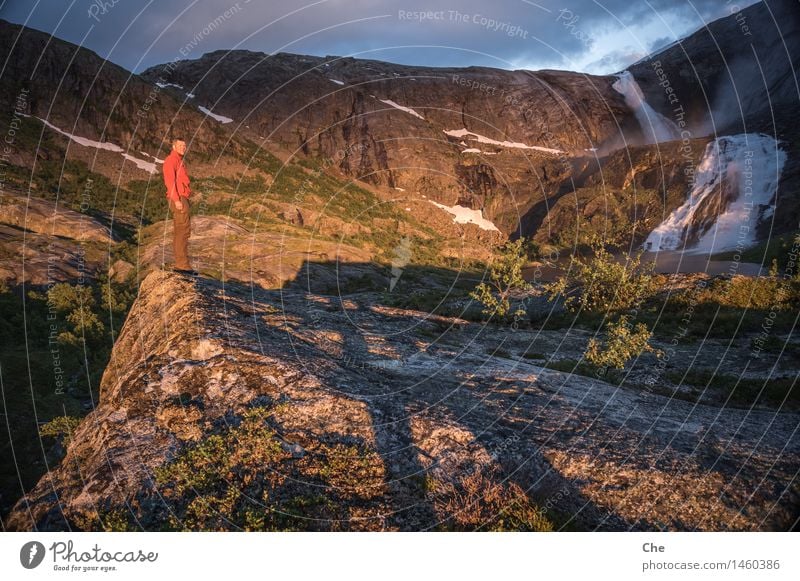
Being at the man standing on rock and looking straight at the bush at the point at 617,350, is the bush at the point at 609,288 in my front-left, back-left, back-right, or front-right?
front-left

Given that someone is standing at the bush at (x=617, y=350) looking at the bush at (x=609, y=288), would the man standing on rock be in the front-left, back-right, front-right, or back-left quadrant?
back-left

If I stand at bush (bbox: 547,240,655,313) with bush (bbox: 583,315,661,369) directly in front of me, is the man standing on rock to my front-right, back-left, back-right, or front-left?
front-right

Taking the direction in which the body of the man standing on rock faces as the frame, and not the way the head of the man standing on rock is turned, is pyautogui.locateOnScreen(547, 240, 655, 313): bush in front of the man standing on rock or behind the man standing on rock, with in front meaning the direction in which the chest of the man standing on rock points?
in front

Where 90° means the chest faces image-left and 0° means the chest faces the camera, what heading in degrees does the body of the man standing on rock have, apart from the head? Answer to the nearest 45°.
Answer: approximately 270°

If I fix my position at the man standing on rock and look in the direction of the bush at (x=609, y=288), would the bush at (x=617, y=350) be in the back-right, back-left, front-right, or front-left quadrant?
front-right

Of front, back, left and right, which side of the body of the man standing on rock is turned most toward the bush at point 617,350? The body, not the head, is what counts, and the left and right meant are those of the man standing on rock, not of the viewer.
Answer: front
